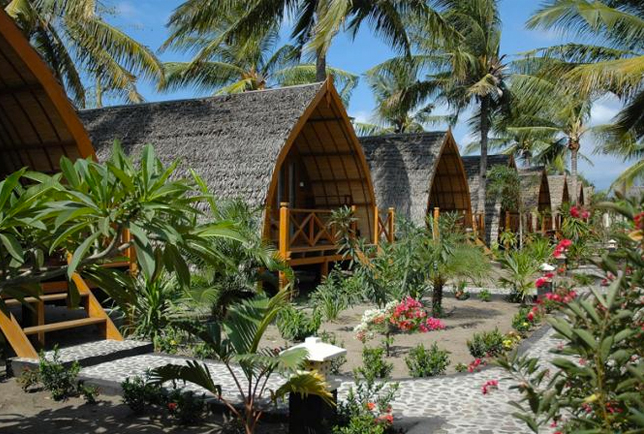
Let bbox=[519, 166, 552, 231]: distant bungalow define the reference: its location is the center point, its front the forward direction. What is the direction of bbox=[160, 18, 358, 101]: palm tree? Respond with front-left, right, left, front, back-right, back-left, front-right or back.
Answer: right

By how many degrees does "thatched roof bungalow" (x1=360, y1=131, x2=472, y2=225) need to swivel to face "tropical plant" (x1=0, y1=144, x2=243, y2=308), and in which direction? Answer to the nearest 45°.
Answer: approximately 45° to its right

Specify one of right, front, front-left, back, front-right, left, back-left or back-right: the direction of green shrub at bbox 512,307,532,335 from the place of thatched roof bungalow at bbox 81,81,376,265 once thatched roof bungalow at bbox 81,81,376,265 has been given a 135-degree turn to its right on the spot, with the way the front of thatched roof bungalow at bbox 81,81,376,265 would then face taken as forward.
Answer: back-left

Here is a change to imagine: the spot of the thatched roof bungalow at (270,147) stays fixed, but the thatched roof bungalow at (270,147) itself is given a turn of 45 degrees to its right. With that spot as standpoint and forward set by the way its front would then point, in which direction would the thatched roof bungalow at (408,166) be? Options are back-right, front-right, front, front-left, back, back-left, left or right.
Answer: back-left

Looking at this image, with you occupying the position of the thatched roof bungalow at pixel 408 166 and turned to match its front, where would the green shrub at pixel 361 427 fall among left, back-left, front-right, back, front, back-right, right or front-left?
front-right

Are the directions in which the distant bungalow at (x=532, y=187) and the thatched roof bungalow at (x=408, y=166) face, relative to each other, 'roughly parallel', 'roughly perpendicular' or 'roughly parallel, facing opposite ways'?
roughly parallel

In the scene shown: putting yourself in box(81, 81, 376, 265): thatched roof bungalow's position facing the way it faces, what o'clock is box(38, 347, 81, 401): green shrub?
The green shrub is roughly at 2 o'clock from the thatched roof bungalow.

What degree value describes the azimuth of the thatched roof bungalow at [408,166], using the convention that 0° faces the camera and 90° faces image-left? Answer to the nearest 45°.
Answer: approximately 315°

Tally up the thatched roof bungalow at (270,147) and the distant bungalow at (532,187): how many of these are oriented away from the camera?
0

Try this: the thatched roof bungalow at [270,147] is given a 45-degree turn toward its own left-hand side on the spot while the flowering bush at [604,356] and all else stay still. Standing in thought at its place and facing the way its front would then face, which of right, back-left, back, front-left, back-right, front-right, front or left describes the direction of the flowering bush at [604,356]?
right

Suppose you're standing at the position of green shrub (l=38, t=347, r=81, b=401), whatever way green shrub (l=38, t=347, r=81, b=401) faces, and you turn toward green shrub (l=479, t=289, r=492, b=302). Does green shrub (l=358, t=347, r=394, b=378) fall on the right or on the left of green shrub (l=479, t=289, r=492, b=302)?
right

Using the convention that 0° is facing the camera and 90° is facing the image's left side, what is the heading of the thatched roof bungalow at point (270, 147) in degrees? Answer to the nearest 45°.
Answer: approximately 315°

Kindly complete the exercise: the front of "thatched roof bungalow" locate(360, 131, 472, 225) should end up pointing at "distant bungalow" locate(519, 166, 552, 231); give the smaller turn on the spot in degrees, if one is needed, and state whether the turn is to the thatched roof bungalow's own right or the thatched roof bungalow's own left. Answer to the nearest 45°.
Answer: approximately 90° to the thatched roof bungalow's own left

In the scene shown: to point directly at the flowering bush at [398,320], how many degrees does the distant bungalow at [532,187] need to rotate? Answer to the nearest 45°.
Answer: approximately 45° to its right

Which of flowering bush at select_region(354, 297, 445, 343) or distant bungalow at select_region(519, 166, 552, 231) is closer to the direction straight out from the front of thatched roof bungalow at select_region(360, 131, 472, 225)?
the flowering bush

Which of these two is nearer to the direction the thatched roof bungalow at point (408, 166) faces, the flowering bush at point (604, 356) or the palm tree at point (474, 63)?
the flowering bush

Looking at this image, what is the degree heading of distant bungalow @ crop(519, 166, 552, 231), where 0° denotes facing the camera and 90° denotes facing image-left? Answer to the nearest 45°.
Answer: approximately 315°

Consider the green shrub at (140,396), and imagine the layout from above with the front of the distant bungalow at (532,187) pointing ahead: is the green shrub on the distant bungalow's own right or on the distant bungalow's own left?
on the distant bungalow's own right
